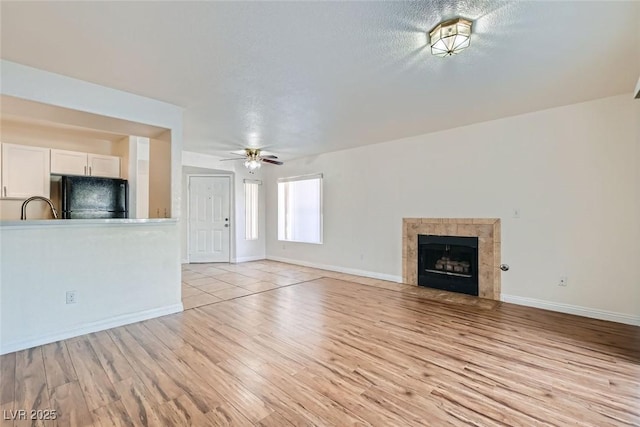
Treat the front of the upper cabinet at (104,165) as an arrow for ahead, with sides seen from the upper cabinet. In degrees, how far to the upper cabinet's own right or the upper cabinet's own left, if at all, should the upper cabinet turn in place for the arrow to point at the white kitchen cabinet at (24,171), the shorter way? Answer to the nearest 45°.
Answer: approximately 90° to the upper cabinet's own right

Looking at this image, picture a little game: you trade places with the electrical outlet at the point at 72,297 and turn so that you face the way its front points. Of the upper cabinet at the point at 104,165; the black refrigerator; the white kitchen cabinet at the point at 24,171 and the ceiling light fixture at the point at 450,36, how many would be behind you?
3

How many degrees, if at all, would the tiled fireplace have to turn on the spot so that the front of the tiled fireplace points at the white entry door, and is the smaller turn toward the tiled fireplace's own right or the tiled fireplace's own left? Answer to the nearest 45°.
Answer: approximately 45° to the tiled fireplace's own right

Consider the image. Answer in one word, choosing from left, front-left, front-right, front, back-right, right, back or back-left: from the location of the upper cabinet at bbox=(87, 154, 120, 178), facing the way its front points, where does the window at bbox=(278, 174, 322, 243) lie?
left

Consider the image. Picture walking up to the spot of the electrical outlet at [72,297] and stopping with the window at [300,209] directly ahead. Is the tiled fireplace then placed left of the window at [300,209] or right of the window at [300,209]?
right

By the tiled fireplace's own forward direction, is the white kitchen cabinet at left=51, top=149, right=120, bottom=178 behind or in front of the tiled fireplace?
in front

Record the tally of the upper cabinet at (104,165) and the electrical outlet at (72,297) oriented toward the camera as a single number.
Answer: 2

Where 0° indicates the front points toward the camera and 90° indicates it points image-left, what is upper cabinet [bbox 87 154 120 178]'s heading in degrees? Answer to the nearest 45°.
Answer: approximately 0°

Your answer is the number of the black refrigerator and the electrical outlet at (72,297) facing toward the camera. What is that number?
2

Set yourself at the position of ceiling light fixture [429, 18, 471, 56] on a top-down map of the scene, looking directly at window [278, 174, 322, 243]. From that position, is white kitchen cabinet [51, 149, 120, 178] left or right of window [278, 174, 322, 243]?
left

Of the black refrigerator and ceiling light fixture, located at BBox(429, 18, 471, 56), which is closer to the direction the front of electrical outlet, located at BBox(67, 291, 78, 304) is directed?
the ceiling light fixture

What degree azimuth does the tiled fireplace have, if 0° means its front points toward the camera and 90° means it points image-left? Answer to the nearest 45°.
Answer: approximately 45°

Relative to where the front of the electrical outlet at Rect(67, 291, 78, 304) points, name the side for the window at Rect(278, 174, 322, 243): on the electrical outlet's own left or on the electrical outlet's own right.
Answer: on the electrical outlet's own left

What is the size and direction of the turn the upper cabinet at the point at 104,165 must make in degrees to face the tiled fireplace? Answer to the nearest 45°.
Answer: approximately 45° to its left

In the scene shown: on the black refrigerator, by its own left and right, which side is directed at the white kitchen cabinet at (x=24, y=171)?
right
